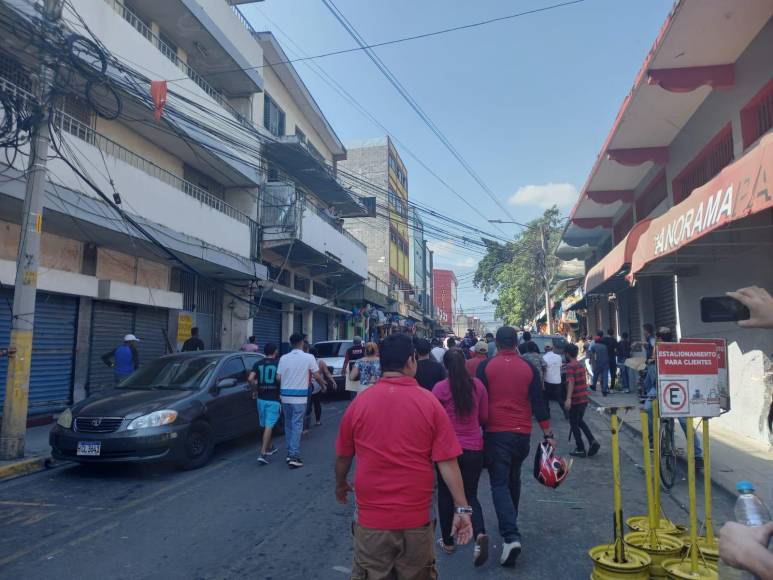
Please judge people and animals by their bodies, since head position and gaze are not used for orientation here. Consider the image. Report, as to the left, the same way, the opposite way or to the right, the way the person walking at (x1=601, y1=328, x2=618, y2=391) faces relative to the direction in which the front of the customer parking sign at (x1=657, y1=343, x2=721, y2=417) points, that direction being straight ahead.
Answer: the opposite way

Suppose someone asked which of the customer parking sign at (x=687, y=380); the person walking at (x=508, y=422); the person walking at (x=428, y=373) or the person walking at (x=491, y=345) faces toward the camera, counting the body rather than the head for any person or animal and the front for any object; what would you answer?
the customer parking sign

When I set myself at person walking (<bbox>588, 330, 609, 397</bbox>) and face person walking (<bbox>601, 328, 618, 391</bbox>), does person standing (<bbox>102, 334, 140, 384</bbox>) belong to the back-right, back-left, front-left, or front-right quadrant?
back-left

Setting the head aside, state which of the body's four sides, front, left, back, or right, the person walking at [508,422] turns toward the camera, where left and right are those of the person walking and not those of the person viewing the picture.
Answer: back

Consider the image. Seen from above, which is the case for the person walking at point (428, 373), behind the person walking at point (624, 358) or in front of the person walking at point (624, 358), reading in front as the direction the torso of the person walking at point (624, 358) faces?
behind

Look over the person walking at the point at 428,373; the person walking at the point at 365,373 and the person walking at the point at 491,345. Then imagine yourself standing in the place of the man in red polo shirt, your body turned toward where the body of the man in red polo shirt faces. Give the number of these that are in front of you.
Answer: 3

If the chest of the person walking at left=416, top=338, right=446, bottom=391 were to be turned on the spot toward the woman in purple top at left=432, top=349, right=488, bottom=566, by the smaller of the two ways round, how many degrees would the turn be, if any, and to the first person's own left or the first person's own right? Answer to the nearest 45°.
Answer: approximately 180°

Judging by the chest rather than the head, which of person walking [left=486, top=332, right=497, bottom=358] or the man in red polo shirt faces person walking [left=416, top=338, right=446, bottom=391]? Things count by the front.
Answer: the man in red polo shirt

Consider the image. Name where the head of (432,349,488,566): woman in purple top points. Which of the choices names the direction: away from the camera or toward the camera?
away from the camera

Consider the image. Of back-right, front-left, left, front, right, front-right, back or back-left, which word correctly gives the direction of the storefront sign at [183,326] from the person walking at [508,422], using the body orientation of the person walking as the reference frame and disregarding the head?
front-left

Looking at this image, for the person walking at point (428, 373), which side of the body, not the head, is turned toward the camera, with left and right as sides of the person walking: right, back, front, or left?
back

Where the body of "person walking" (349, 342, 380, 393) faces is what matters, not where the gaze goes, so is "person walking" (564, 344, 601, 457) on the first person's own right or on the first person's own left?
on the first person's own right

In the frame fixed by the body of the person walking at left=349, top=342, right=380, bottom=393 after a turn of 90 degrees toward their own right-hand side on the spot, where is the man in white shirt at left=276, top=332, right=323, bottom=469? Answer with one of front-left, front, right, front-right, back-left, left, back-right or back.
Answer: right

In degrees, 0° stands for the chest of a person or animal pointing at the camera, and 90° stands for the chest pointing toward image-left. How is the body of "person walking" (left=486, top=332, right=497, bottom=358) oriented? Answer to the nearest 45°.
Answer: approximately 180°

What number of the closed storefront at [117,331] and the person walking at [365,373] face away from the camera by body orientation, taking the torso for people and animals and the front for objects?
1

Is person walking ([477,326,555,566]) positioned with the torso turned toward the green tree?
yes

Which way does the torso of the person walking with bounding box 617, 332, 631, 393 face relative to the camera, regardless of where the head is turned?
away from the camera

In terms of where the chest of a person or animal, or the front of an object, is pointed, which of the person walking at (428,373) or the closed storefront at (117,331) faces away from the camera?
the person walking
